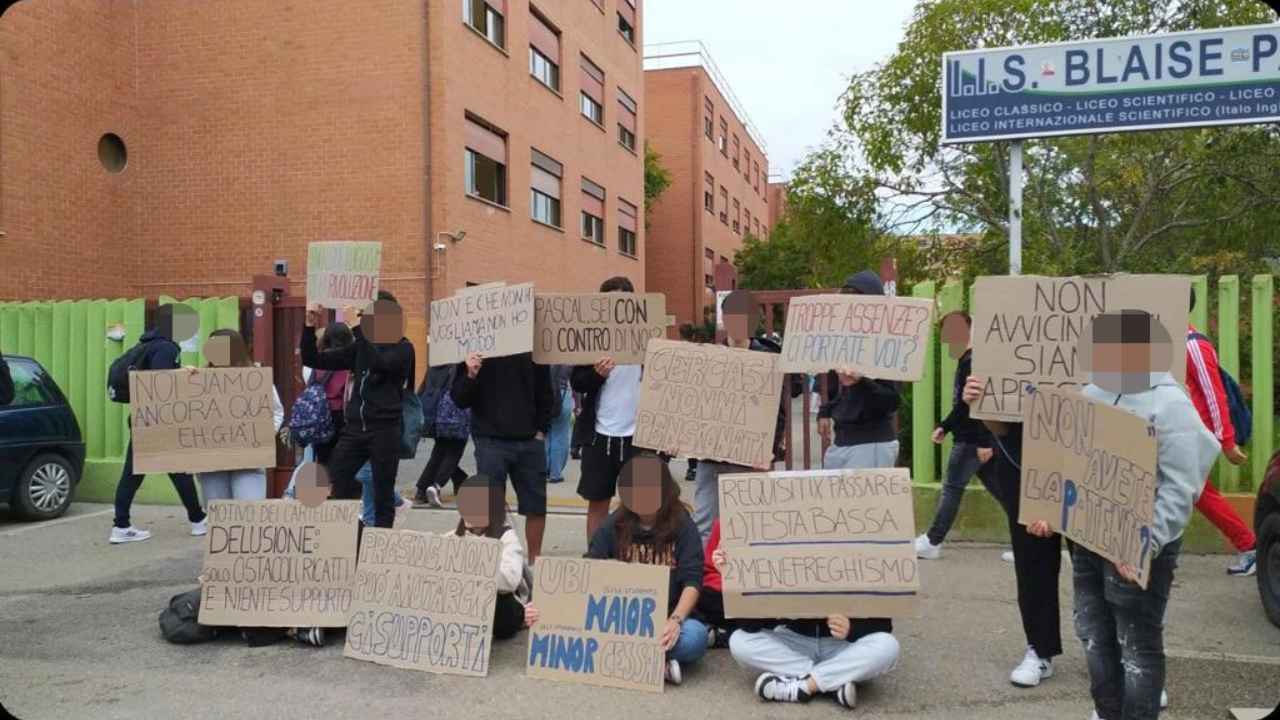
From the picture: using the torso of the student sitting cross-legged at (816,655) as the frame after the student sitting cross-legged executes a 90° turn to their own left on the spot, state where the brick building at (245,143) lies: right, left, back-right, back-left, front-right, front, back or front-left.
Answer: back-left

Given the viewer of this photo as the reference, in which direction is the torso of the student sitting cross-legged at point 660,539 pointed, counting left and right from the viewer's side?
facing the viewer

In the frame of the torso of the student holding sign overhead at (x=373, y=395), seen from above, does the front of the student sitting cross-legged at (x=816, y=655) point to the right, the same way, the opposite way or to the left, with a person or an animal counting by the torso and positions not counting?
the same way

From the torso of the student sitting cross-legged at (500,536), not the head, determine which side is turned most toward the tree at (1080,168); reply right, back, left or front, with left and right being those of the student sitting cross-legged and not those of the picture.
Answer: back

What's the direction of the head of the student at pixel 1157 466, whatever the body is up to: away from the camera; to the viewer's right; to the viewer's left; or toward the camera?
toward the camera

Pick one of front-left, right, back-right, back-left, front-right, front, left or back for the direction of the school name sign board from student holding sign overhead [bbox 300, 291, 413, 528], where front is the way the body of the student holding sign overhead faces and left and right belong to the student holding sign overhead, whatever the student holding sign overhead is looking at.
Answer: back-left

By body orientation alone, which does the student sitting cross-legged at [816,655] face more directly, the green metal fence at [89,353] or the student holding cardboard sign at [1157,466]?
the student holding cardboard sign

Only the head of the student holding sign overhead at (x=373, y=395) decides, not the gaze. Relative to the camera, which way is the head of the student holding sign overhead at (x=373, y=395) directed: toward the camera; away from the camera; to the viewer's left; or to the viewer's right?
toward the camera

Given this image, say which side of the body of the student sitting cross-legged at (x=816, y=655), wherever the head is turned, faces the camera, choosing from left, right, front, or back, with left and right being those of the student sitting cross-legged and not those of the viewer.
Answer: front

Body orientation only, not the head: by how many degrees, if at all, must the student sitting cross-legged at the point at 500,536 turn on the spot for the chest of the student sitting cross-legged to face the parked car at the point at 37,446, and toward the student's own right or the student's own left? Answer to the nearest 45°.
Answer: approximately 90° to the student's own right

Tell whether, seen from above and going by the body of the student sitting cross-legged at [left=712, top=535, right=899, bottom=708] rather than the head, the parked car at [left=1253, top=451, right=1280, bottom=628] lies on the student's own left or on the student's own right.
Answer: on the student's own left

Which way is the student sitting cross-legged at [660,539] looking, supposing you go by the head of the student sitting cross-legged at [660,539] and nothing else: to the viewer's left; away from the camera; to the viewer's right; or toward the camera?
toward the camera
